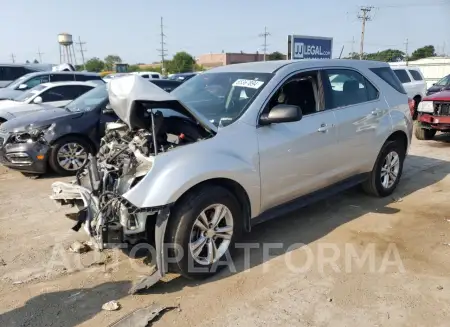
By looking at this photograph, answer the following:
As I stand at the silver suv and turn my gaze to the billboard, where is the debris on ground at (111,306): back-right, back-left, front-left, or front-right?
back-left

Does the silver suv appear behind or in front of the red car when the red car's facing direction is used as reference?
in front

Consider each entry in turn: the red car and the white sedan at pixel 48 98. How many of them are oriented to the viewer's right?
0

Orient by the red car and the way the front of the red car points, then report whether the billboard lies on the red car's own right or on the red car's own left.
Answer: on the red car's own right

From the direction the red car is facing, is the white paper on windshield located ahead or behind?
ahead

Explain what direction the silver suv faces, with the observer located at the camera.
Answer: facing the viewer and to the left of the viewer

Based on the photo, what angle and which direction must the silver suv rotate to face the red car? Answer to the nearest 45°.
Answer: approximately 180°

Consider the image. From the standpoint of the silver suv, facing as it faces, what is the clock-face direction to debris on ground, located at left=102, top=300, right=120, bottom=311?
The debris on ground is roughly at 12 o'clock from the silver suv.

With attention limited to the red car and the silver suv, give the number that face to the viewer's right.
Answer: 0

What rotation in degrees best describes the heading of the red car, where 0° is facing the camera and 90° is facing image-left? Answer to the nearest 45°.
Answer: approximately 45°

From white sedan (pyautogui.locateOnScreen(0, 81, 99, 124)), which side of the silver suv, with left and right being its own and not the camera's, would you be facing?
right

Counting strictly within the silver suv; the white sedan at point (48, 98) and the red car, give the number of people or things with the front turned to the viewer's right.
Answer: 0

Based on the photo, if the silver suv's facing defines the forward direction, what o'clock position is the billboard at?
The billboard is roughly at 5 o'clock from the silver suv.
